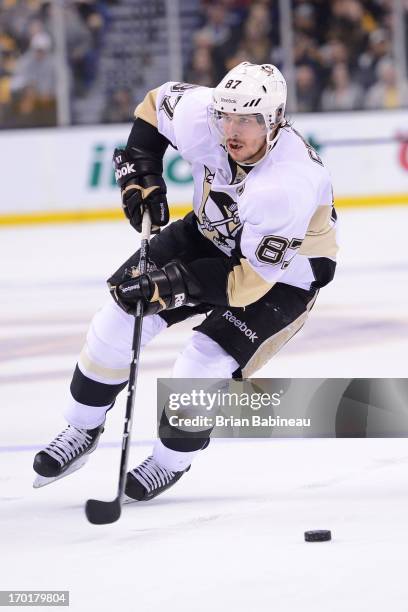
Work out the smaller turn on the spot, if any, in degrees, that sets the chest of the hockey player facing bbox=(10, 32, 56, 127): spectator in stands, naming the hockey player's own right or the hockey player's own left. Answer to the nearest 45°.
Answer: approximately 135° to the hockey player's own right

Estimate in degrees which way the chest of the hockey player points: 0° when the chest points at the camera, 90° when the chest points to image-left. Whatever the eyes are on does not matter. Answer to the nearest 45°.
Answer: approximately 45°

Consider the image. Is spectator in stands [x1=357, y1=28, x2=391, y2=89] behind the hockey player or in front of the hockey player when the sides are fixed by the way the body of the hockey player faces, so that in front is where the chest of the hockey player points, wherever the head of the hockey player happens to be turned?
behind

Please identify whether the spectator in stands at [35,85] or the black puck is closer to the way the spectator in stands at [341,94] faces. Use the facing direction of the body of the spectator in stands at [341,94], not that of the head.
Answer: the black puck

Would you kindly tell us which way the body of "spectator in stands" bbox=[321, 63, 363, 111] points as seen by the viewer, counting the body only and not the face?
toward the camera

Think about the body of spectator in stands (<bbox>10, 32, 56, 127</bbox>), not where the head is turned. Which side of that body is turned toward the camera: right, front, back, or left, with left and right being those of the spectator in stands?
front

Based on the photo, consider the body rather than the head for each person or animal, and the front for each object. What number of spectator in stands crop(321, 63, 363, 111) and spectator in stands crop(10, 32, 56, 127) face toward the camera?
2

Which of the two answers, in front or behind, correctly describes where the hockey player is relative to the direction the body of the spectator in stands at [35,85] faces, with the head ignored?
in front
